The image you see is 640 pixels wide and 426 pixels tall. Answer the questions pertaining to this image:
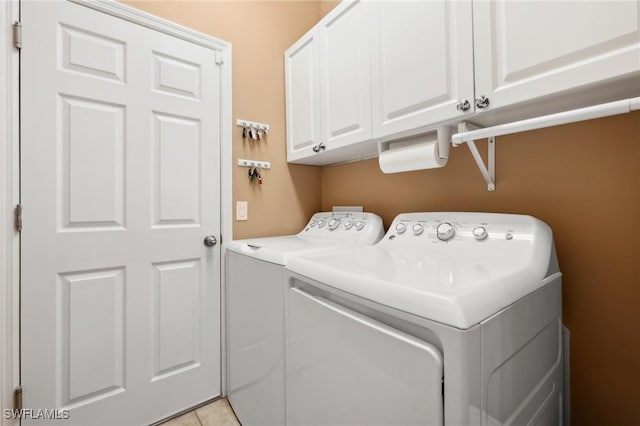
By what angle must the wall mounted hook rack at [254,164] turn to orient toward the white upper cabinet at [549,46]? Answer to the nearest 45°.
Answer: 0° — it already faces it

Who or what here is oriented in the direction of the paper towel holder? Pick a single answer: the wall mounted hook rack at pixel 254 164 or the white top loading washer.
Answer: the wall mounted hook rack

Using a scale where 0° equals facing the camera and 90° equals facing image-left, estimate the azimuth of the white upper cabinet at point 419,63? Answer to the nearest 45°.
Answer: approximately 45°

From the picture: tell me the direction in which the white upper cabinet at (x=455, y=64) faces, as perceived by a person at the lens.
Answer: facing the viewer and to the left of the viewer

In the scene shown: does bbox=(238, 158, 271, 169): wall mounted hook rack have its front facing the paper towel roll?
yes

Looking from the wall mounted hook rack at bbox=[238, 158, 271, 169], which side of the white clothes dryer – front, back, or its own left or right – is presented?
right

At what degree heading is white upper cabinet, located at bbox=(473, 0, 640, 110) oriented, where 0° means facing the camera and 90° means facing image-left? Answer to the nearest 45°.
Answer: approximately 45°

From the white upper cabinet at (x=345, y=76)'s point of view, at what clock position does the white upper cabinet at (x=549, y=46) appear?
the white upper cabinet at (x=549, y=46) is roughly at 9 o'clock from the white upper cabinet at (x=345, y=76).

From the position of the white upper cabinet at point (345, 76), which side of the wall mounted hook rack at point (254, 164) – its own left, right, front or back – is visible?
front

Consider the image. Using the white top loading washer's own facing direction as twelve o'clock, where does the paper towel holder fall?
The paper towel holder is roughly at 8 o'clock from the white top loading washer.
